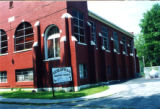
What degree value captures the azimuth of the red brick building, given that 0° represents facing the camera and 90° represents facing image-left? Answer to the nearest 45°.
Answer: approximately 45°

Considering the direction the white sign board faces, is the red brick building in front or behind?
behind

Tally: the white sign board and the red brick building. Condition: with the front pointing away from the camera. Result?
0

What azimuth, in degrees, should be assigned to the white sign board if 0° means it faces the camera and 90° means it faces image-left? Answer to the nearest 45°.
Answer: approximately 0°

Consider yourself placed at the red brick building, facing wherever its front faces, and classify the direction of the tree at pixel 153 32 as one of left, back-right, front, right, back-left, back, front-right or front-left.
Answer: back

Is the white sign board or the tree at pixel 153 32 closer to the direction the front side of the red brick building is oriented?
the white sign board
